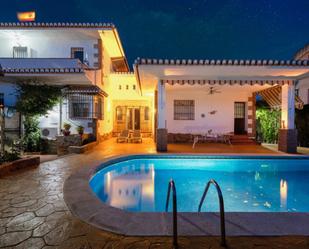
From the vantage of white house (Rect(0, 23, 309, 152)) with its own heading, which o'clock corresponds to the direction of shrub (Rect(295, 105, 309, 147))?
The shrub is roughly at 9 o'clock from the white house.

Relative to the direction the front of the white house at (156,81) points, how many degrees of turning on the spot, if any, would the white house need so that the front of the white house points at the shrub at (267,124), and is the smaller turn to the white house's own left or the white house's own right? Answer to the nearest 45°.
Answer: approximately 90° to the white house's own left

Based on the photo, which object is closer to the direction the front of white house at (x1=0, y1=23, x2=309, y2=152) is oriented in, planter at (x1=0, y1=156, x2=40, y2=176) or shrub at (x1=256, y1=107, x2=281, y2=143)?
the planter

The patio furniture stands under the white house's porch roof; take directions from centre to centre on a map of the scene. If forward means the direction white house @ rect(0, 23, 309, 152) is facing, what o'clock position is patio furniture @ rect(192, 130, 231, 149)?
The patio furniture is roughly at 9 o'clock from the white house.

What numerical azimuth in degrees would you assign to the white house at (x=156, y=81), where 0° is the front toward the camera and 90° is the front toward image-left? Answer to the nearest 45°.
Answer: approximately 0°

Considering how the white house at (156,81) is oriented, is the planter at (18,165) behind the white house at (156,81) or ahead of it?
ahead
